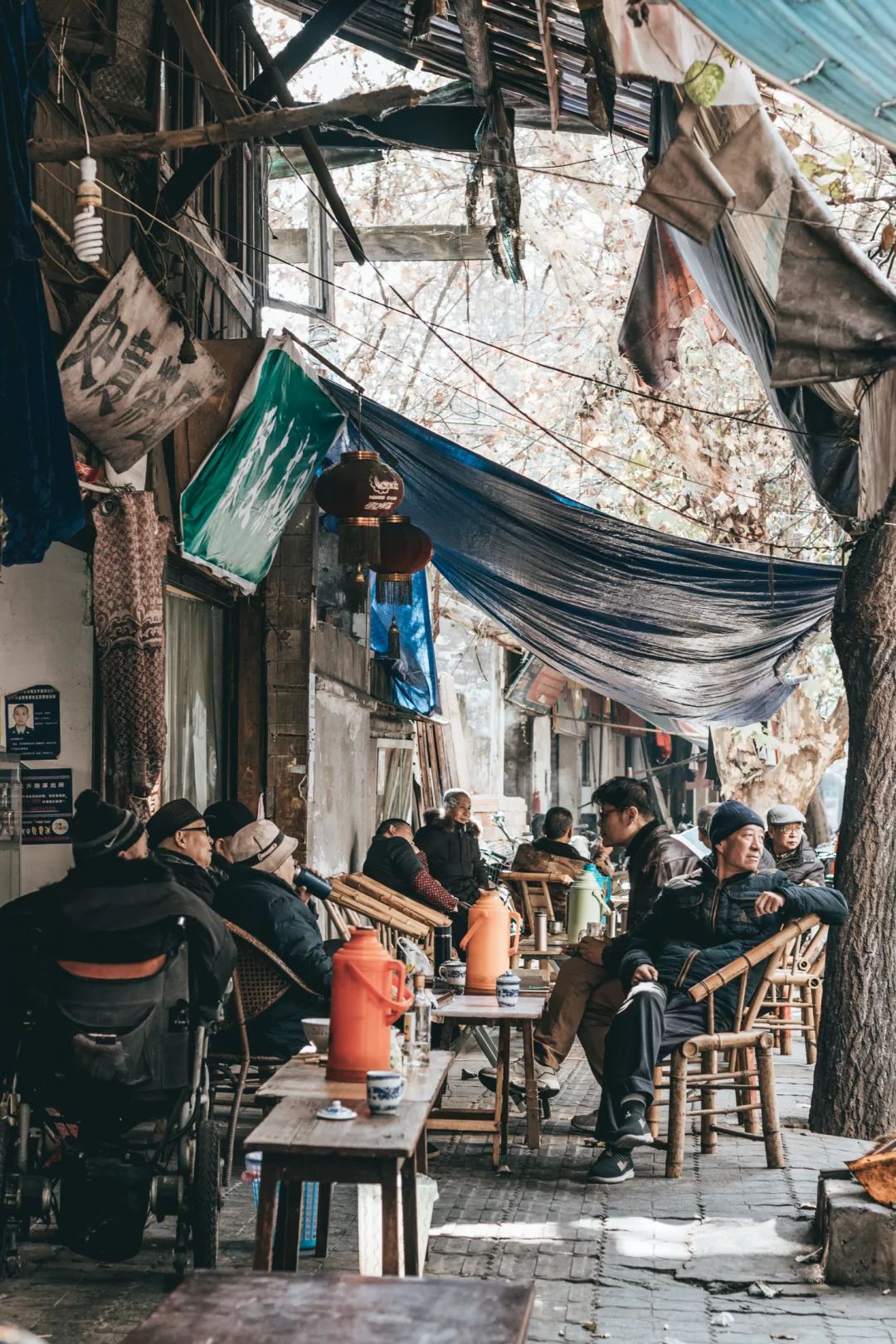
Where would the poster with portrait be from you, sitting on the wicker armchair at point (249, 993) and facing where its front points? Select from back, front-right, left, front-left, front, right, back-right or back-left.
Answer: left

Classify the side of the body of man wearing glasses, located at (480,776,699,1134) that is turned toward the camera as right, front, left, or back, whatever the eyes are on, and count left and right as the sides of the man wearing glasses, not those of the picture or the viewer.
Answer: left

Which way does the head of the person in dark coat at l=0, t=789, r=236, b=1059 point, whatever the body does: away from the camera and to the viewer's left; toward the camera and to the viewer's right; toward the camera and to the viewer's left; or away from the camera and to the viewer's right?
away from the camera and to the viewer's right

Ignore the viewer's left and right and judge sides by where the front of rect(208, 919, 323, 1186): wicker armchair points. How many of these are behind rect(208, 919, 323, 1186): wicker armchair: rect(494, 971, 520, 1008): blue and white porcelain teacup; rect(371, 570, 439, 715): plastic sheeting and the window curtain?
0

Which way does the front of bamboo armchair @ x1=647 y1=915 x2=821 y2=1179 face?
to the viewer's left

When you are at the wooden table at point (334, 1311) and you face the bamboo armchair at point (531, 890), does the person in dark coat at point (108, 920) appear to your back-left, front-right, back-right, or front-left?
front-left

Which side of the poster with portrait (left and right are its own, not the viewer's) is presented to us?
front

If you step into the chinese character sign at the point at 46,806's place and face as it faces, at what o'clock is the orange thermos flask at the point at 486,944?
The orange thermos flask is roughly at 10 o'clock from the chinese character sign.

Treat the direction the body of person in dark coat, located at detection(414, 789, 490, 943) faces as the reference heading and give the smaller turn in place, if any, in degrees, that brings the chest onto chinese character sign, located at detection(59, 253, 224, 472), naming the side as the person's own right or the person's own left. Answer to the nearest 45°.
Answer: approximately 45° to the person's own right

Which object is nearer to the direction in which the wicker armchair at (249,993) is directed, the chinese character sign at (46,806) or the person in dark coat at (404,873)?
the person in dark coat

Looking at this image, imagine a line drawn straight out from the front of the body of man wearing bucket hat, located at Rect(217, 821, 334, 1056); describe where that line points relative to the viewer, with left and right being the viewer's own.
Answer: facing away from the viewer and to the right of the viewer

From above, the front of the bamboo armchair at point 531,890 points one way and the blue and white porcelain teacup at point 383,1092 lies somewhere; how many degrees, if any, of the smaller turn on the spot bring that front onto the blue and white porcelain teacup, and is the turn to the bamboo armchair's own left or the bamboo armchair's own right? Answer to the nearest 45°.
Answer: approximately 180°

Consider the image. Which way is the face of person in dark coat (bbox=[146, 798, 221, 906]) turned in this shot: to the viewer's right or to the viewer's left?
to the viewer's right
